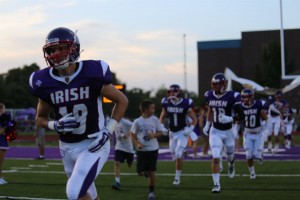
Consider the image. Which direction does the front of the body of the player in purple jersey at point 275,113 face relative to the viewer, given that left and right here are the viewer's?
facing the viewer and to the left of the viewer

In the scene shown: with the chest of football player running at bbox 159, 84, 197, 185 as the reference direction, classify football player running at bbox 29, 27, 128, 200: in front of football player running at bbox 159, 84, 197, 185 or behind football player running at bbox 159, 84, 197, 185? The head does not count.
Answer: in front

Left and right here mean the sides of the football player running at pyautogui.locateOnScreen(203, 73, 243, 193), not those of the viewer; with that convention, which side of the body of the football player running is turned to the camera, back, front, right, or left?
front

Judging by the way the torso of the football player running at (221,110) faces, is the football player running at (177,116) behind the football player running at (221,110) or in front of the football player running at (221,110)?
behind

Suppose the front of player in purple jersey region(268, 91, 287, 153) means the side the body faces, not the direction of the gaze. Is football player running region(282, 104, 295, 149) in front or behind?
behind

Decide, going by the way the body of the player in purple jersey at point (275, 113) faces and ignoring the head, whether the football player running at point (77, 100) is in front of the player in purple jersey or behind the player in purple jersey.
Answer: in front

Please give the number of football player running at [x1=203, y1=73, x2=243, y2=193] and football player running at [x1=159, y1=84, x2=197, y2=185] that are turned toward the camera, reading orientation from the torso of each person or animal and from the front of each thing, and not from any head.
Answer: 2

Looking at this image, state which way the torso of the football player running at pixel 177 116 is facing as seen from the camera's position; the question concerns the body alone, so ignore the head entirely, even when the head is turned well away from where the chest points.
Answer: toward the camera

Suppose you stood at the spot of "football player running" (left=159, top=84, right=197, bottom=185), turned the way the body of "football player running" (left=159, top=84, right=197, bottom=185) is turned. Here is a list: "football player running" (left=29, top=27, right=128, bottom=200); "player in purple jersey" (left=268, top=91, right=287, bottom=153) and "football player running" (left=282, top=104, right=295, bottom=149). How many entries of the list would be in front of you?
1
